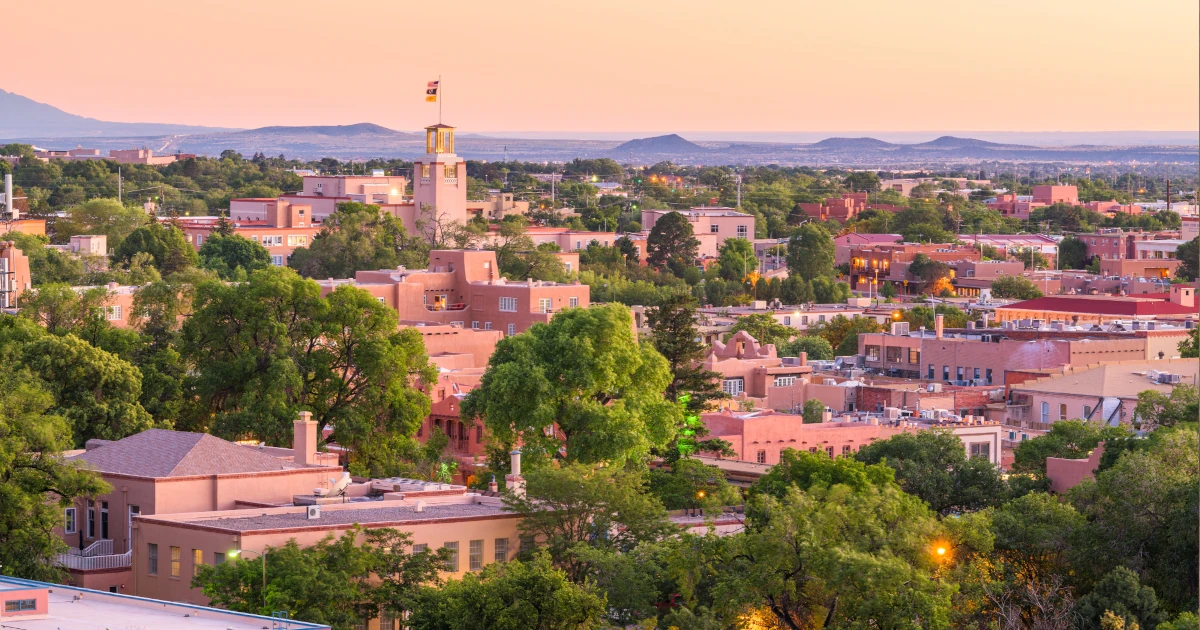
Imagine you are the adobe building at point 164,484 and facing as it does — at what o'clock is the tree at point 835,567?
The tree is roughly at 9 o'clock from the adobe building.

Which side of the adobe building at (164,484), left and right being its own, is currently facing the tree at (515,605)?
left

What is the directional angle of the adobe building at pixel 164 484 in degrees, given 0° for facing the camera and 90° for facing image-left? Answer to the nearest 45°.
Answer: approximately 45°
